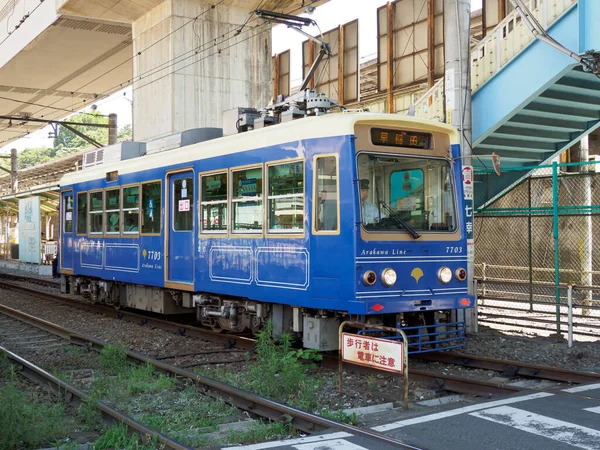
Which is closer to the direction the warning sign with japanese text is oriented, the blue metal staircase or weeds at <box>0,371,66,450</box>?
the weeds

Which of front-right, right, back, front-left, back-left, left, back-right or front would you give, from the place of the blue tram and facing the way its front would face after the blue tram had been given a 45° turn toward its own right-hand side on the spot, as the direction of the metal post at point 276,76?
back

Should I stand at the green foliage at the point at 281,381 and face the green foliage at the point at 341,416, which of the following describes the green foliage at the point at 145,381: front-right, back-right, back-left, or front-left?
back-right

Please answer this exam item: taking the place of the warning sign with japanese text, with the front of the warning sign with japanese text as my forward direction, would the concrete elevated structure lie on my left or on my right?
on my right

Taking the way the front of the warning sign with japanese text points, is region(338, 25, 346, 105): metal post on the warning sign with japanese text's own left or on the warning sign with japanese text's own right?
on the warning sign with japanese text's own right

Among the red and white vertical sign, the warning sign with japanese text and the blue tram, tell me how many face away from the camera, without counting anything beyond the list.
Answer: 0

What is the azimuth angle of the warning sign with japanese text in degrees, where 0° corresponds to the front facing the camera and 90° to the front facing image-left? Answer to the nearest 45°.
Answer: approximately 45°

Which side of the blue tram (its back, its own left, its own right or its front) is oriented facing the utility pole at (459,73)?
front

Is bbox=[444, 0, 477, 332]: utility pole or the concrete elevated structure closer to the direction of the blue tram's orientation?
the utility pole

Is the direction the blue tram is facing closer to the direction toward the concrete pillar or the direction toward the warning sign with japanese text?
the warning sign with japanese text

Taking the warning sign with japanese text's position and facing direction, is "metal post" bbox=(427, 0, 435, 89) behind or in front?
behind

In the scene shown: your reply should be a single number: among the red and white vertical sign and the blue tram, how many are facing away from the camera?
0

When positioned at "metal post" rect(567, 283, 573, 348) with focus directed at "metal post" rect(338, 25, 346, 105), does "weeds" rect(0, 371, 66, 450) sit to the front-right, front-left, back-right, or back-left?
back-left

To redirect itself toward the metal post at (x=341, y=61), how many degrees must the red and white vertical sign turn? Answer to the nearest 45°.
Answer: approximately 180°

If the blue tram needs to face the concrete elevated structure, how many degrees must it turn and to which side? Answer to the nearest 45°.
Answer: approximately 135° to its left

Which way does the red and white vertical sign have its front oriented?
toward the camera

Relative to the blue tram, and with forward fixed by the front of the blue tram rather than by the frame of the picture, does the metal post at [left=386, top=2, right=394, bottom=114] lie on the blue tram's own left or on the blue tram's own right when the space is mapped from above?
on the blue tram's own left

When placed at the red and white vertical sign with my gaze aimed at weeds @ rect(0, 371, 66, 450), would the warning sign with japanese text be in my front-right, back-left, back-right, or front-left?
front-left

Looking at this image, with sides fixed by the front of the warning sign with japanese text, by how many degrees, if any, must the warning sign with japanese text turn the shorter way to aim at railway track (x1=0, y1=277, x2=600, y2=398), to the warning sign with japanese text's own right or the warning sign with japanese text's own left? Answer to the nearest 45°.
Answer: approximately 180°

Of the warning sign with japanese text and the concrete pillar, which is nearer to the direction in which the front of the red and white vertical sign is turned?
the warning sign with japanese text
